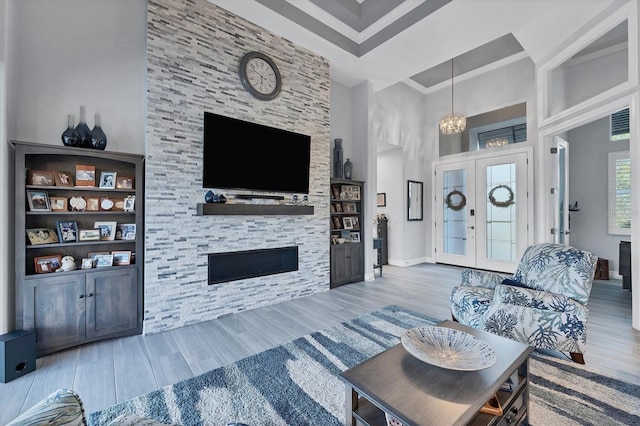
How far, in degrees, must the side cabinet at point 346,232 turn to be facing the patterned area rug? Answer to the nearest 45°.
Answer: approximately 45° to its right

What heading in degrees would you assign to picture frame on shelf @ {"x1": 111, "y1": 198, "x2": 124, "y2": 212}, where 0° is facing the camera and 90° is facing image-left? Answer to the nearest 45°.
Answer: approximately 0°

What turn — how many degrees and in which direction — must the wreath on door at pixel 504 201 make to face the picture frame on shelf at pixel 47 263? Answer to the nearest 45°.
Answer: approximately 45° to its right

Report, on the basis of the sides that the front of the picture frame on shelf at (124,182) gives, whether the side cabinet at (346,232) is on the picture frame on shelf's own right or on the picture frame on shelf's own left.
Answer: on the picture frame on shelf's own left

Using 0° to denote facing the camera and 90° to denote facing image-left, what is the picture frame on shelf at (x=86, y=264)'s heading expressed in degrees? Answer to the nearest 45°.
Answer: approximately 0°

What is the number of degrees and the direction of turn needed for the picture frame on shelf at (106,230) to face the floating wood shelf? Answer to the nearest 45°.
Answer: approximately 90° to its left

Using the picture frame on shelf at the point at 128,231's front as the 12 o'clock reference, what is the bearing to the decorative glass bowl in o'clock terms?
The decorative glass bowl is roughly at 11 o'clock from the picture frame on shelf.
